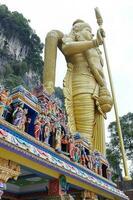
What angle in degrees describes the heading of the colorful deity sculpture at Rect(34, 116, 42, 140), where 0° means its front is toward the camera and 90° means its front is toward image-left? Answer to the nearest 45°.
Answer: approximately 315°

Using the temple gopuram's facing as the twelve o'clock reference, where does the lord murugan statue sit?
The lord murugan statue is roughly at 8 o'clock from the temple gopuram.

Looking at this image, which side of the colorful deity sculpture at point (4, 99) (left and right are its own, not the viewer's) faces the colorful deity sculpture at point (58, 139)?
left

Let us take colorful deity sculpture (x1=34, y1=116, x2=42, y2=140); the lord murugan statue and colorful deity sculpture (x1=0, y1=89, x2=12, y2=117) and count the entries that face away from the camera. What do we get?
0

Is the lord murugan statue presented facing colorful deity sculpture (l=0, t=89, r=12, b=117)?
no

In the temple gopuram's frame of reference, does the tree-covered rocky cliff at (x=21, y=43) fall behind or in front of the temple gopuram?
behind

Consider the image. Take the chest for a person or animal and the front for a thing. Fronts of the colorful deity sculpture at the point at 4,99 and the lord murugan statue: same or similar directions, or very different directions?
same or similar directions

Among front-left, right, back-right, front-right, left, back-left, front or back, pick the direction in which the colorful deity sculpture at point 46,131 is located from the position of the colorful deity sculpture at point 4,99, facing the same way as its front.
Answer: left

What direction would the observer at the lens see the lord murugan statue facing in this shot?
facing the viewer and to the right of the viewer

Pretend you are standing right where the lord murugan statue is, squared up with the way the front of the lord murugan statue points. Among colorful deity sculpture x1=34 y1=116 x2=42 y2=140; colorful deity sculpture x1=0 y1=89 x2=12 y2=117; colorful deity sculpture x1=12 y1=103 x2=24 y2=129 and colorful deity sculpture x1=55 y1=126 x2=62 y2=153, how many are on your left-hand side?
0

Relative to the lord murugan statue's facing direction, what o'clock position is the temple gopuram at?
The temple gopuram is roughly at 2 o'clock from the lord murugan statue.

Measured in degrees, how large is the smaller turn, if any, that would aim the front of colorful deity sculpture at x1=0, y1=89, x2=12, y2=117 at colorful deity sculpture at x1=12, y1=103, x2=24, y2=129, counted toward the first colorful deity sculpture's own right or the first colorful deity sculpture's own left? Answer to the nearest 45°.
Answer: approximately 90° to the first colorful deity sculpture's own left

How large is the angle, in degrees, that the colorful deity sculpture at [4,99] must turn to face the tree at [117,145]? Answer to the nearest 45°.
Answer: approximately 90° to its left

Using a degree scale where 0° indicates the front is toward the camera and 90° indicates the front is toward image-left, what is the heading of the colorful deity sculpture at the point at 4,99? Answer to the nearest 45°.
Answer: approximately 315°

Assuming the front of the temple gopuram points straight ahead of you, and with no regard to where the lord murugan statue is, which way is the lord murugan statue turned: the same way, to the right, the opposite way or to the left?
the same way

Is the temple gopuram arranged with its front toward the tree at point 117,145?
no

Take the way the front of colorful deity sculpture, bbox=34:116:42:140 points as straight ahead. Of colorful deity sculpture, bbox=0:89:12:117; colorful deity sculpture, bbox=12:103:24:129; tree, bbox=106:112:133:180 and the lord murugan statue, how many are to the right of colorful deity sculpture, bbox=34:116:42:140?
2

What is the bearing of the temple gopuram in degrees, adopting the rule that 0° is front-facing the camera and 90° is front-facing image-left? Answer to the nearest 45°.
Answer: approximately 315°
